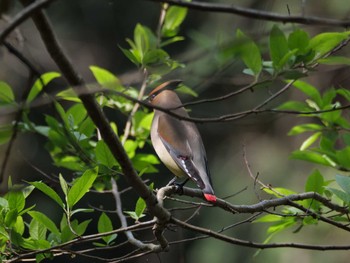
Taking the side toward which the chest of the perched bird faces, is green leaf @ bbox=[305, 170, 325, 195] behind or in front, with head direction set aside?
behind

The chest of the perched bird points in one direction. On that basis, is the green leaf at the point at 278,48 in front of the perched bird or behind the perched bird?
behind

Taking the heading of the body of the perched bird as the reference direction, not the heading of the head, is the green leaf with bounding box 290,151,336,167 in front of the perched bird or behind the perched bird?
behind

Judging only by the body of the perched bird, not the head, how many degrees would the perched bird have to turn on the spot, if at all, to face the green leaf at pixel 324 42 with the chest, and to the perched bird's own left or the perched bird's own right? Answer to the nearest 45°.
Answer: approximately 180°

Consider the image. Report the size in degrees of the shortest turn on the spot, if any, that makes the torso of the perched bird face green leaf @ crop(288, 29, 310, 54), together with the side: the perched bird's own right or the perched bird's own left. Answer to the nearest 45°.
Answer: approximately 180°
